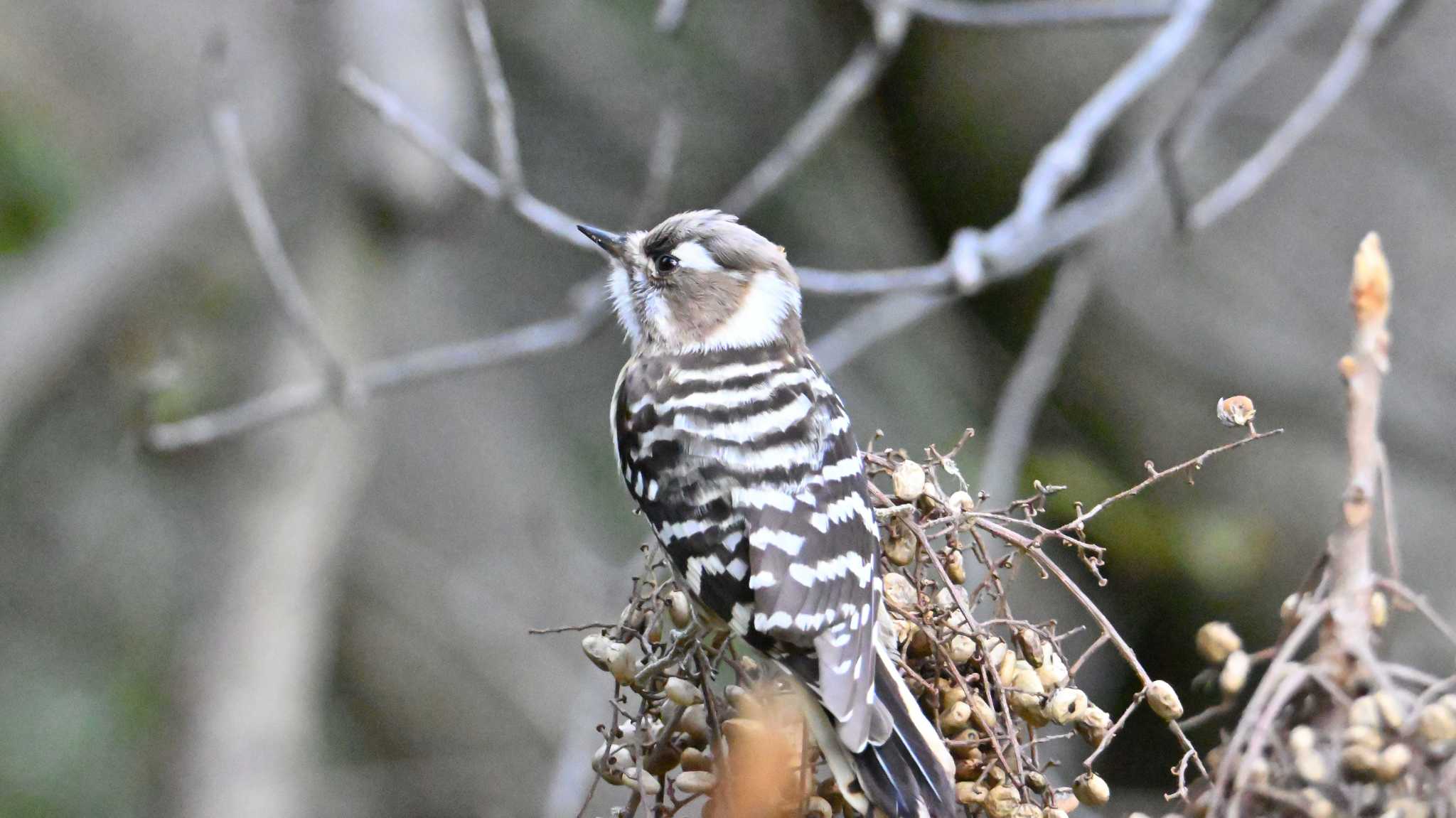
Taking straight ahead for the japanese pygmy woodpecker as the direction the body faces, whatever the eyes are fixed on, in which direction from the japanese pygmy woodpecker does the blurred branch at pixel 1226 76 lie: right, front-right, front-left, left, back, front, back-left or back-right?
right

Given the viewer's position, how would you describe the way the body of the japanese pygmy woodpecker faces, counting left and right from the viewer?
facing away from the viewer and to the left of the viewer
